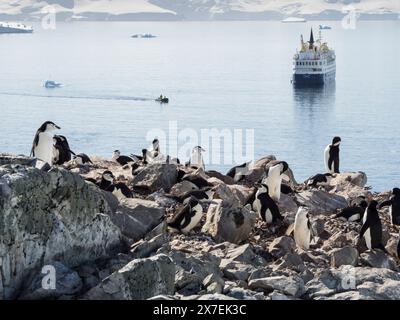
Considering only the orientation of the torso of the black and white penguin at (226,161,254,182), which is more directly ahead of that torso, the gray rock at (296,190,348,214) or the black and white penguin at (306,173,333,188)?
the black and white penguin

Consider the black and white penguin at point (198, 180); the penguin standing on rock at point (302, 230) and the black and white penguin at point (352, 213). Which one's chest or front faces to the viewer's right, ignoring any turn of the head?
the black and white penguin at point (352, 213)

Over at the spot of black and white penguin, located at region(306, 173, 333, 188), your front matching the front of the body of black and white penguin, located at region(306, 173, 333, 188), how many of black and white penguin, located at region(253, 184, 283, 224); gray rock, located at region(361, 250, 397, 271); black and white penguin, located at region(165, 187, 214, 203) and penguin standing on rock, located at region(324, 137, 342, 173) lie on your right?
1

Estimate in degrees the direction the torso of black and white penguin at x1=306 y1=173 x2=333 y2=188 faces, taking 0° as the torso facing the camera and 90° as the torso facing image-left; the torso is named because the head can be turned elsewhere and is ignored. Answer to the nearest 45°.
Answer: approximately 90°

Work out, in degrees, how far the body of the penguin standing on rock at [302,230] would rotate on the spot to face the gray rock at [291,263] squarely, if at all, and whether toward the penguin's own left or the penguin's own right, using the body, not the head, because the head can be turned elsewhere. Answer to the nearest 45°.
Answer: approximately 45° to the penguin's own left

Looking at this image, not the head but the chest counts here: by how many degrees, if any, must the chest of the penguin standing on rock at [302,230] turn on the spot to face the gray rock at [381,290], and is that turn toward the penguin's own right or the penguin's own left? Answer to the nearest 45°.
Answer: approximately 45° to the penguin's own left

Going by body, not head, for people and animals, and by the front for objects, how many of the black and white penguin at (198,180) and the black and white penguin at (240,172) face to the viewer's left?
1

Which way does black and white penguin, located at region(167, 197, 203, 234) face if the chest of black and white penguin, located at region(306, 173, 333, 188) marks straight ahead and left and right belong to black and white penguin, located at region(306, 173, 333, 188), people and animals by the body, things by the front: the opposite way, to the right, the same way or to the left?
the opposite way
